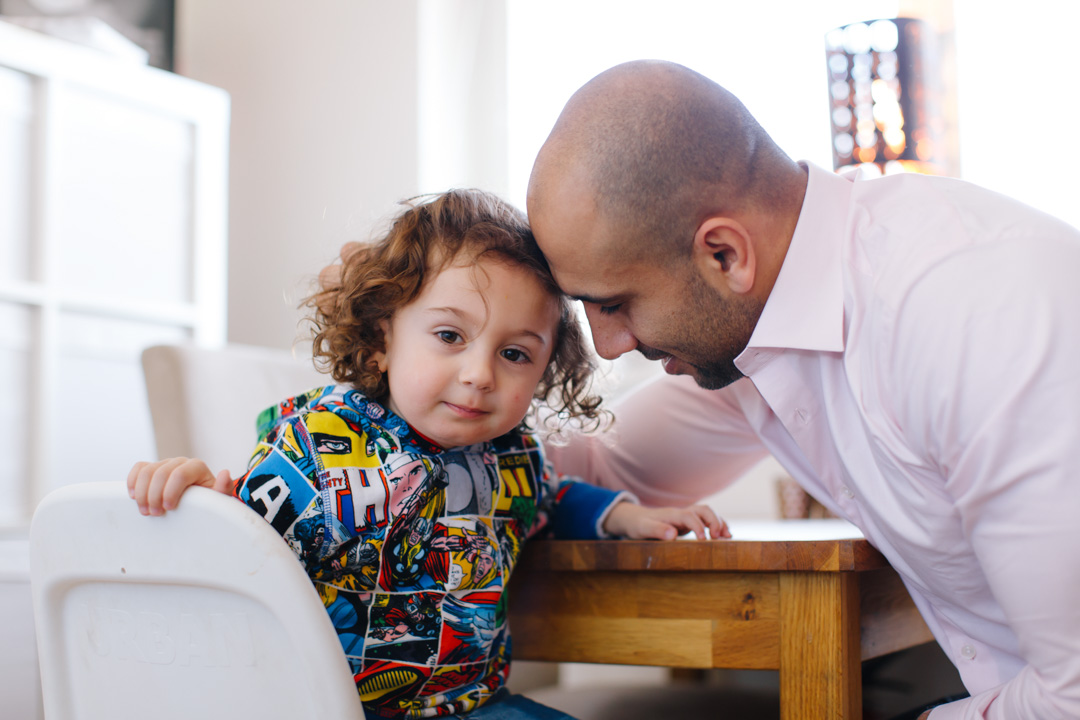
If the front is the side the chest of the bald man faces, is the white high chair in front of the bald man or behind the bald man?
in front

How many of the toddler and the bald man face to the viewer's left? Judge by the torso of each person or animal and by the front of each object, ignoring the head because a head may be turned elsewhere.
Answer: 1

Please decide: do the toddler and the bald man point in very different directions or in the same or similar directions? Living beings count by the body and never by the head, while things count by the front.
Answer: very different directions

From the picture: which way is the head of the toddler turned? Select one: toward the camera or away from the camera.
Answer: toward the camera

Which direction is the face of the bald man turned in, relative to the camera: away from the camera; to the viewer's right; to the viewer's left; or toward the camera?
to the viewer's left

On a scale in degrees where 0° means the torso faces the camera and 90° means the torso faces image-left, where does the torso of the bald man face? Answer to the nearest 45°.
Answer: approximately 90°
